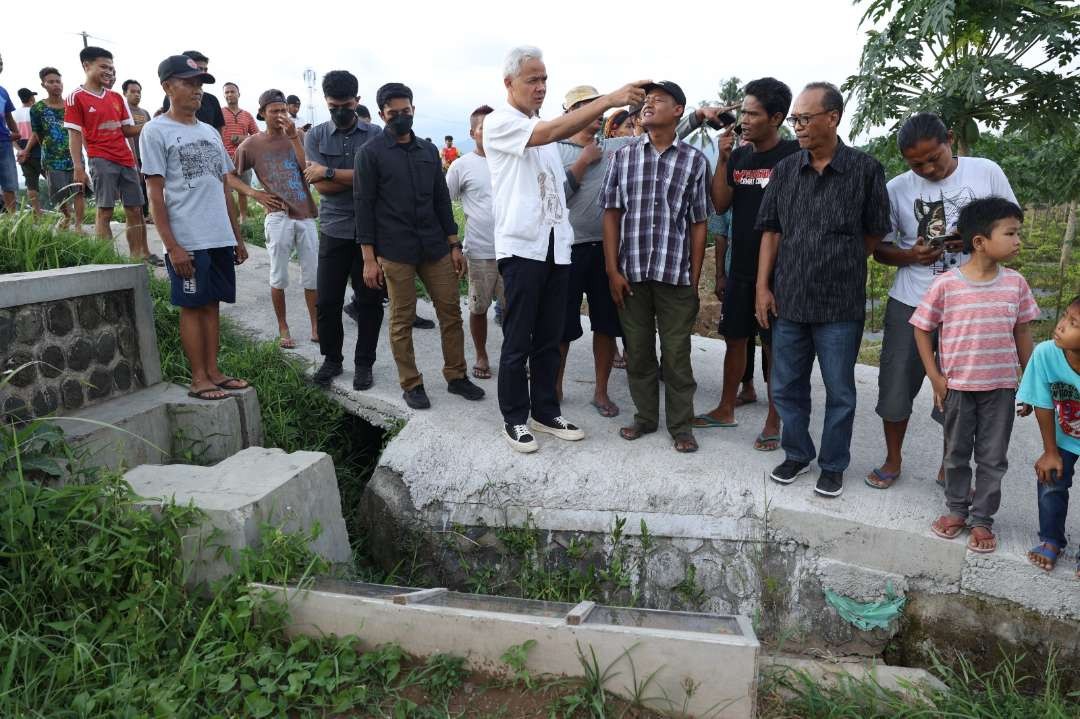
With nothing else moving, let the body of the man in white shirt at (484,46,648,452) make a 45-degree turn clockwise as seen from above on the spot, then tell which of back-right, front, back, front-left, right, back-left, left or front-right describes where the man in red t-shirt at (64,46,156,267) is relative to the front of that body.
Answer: back-right

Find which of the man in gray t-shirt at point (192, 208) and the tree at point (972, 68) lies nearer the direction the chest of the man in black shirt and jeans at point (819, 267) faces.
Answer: the man in gray t-shirt

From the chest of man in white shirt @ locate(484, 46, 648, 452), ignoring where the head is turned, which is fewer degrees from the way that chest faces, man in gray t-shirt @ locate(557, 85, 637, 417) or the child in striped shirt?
the child in striped shirt

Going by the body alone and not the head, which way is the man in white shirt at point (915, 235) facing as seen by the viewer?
toward the camera

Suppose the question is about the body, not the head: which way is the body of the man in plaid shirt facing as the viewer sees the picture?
toward the camera

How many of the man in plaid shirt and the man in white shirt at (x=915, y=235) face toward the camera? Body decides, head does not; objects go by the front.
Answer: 2

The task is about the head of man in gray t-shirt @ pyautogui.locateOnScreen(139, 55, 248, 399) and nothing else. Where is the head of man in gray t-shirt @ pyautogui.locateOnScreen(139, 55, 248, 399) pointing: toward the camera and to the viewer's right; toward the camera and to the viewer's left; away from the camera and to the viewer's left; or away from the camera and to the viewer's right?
toward the camera and to the viewer's right

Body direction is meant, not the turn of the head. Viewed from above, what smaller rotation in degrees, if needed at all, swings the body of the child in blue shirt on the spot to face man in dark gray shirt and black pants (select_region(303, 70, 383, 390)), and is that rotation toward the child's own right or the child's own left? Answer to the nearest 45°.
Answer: approximately 90° to the child's own right

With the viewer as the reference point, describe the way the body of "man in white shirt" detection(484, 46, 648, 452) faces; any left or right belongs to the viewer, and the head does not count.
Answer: facing the viewer and to the right of the viewer

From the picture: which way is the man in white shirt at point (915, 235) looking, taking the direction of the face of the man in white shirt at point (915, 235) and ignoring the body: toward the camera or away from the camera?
toward the camera

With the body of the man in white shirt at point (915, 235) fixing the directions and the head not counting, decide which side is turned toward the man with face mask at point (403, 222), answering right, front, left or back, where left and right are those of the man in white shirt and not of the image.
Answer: right

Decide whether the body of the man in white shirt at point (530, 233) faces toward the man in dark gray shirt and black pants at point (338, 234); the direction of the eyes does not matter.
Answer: no

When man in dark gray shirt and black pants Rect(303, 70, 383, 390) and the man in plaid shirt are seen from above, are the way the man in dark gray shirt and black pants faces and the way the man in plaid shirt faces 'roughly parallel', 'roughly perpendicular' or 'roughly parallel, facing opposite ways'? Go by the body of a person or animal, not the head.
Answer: roughly parallel

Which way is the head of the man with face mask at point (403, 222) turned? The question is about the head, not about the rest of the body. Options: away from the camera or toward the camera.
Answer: toward the camera

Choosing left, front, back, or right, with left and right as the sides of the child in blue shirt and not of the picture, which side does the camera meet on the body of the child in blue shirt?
front

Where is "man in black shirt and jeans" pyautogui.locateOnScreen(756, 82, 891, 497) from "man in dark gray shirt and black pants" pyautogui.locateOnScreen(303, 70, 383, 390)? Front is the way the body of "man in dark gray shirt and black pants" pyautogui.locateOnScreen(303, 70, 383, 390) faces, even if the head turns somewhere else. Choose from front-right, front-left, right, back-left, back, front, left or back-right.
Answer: front-left
